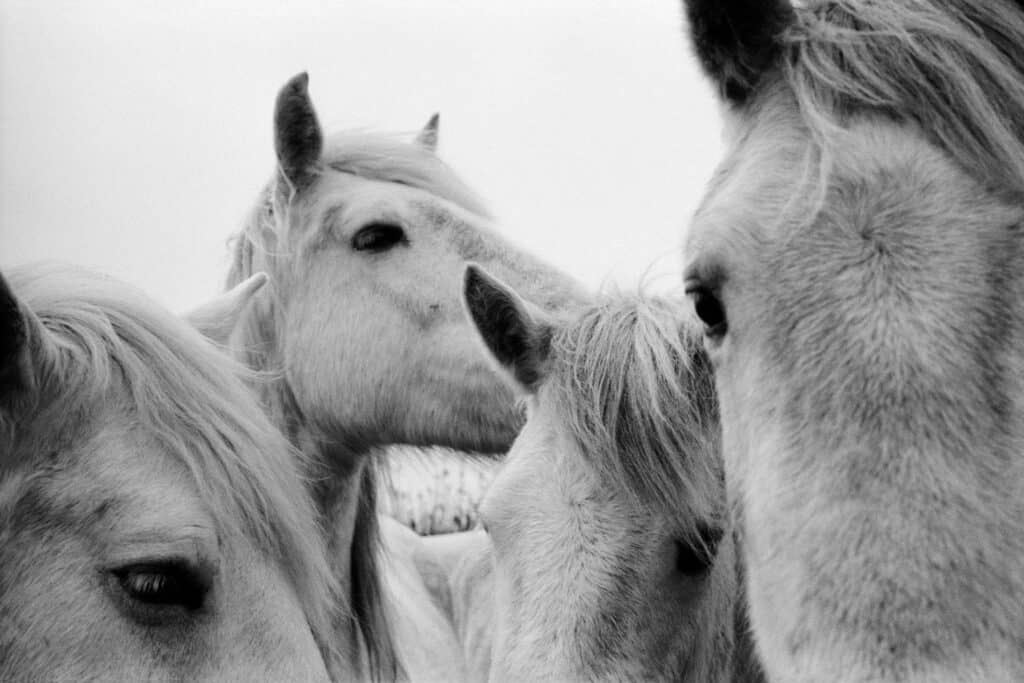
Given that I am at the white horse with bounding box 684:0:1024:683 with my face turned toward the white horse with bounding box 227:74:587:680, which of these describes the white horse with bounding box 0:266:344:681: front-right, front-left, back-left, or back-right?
front-left

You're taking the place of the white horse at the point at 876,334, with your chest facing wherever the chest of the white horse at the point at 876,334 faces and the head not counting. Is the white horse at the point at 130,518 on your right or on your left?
on your right

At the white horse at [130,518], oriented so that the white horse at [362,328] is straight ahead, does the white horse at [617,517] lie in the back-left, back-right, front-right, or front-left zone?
front-right

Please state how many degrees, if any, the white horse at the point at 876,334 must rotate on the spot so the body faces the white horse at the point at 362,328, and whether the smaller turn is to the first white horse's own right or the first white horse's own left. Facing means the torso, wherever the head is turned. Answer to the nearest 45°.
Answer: approximately 135° to the first white horse's own right

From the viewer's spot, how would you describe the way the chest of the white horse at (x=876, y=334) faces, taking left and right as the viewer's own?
facing the viewer

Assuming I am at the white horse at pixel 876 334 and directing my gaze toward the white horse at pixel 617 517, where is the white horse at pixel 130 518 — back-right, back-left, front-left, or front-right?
front-left
